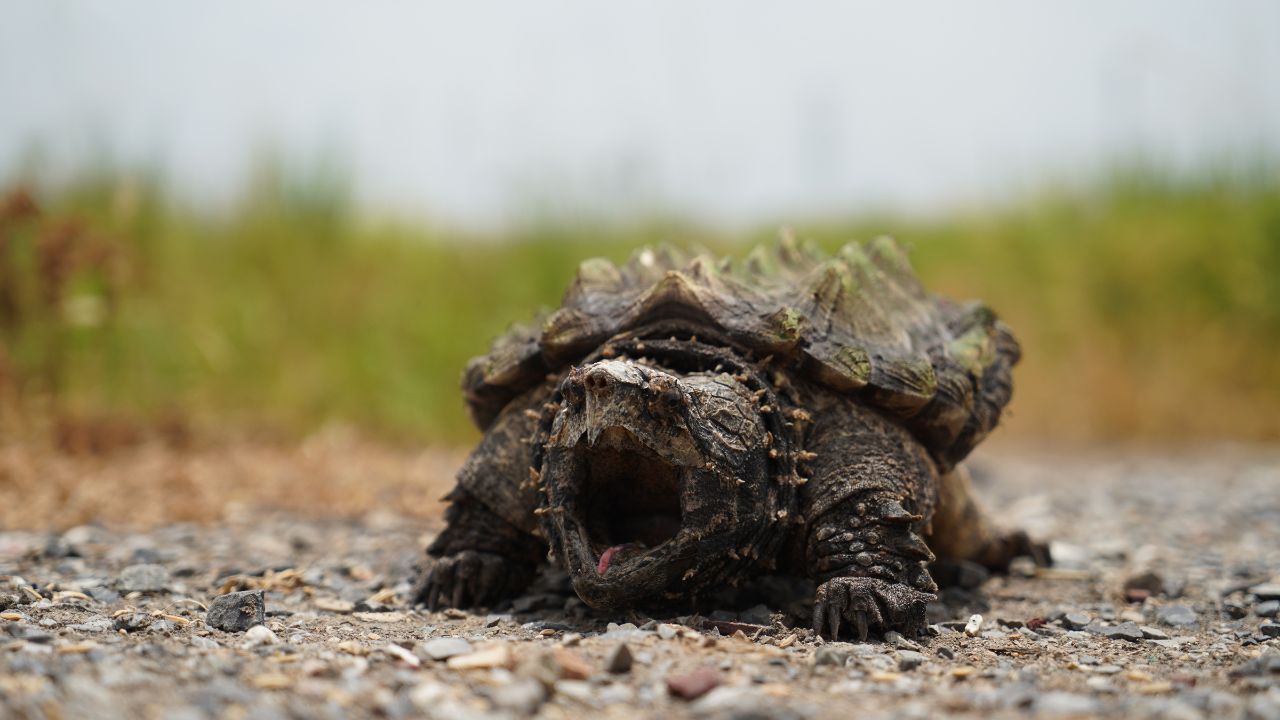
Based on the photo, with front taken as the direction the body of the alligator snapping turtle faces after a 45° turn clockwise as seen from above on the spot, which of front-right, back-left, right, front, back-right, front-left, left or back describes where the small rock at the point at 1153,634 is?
back

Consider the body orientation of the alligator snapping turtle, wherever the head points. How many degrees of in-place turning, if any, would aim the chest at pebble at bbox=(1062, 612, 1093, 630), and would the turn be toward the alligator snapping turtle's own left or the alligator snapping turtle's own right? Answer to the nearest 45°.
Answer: approximately 135° to the alligator snapping turtle's own left

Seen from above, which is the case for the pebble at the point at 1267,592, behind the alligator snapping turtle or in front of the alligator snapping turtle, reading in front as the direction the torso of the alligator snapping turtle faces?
behind

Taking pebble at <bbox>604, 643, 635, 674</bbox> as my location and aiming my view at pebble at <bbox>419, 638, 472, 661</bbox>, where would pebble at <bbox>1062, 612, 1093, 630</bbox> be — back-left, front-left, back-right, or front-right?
back-right

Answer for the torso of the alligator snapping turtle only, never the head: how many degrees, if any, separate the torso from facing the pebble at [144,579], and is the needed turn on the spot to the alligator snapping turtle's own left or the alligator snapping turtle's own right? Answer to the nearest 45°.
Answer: approximately 45° to the alligator snapping turtle's own right

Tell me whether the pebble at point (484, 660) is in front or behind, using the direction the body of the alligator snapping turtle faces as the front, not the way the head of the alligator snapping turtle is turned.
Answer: in front

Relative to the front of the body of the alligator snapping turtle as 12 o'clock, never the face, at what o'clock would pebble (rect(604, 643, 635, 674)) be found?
The pebble is roughly at 11 o'clock from the alligator snapping turtle.
